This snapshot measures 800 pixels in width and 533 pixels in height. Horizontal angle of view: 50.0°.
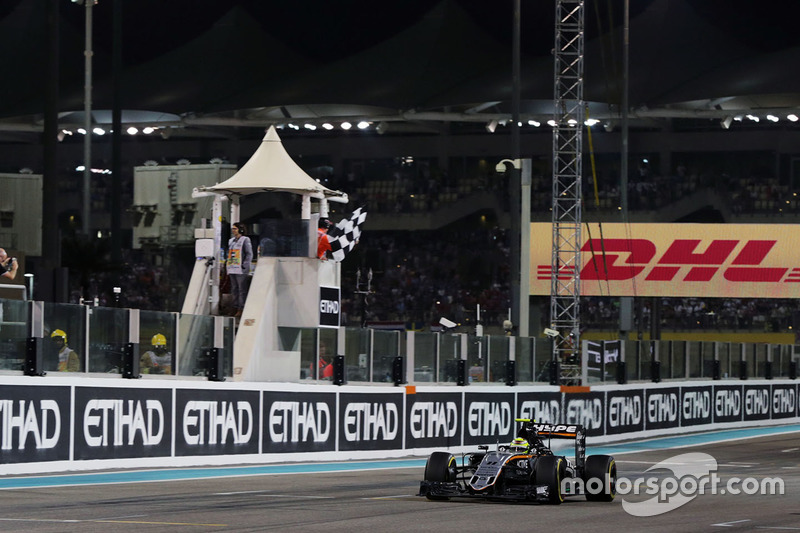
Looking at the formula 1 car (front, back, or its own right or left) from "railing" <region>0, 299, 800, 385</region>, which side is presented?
right

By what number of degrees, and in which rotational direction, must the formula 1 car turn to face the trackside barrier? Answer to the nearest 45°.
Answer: approximately 90° to its right

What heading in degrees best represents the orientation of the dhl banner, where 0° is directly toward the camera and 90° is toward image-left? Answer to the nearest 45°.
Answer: approximately 0°

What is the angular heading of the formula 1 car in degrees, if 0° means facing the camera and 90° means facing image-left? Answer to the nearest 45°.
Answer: approximately 45°

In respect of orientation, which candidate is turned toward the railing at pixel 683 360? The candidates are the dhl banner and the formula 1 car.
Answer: the dhl banner

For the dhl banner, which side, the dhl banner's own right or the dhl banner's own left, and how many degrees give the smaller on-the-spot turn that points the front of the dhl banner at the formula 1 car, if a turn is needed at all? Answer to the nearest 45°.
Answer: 0° — it already faces it

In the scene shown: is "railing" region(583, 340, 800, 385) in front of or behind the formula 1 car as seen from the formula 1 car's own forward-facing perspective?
behind

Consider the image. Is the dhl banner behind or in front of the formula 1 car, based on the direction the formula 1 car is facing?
behind
